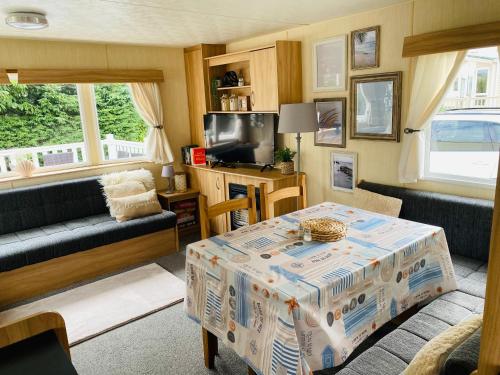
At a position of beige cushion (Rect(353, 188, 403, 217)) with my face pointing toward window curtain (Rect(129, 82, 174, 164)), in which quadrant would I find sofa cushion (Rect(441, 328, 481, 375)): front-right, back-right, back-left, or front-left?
back-left

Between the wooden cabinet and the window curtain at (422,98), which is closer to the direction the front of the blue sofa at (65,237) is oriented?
the window curtain

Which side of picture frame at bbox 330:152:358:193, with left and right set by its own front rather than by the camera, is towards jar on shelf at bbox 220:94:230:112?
right

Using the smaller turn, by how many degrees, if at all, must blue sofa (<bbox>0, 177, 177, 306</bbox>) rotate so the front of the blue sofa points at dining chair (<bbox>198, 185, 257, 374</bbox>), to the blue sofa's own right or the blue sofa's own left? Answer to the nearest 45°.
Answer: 0° — it already faces it

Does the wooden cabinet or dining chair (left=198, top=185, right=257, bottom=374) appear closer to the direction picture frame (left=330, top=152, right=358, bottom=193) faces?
the dining chair

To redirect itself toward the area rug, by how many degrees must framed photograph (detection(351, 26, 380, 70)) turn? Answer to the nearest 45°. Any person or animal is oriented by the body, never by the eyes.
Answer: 0° — it already faces it

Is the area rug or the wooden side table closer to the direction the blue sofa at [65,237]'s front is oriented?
the area rug

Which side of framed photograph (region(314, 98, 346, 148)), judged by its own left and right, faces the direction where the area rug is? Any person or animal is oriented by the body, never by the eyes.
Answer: front

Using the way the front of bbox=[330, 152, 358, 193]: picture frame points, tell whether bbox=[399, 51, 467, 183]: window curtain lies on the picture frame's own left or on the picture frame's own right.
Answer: on the picture frame's own left

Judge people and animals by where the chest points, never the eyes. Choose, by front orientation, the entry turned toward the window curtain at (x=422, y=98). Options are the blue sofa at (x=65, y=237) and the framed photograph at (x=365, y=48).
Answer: the blue sofa

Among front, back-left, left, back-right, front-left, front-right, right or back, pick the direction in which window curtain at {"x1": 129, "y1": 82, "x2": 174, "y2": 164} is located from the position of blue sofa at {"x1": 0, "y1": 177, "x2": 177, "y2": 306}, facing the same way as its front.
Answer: left

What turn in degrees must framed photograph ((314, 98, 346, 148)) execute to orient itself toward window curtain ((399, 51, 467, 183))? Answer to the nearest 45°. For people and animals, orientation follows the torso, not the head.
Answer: approximately 90° to its left

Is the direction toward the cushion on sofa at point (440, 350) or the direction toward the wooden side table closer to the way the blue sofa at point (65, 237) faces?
the cushion on sofa

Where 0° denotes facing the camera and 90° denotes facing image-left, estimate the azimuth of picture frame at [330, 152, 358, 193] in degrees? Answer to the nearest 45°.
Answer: approximately 45°

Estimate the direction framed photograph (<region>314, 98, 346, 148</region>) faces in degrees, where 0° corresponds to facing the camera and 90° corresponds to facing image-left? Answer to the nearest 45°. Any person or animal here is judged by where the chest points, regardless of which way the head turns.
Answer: approximately 45°

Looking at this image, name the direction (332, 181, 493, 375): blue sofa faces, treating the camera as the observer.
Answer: facing the viewer and to the left of the viewer
